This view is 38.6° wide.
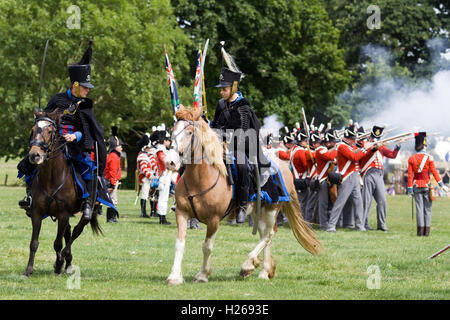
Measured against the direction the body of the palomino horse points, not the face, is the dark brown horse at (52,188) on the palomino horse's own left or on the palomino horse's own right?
on the palomino horse's own right

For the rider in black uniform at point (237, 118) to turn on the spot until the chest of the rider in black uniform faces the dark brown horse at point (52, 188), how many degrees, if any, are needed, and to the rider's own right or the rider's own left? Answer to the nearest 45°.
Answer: approximately 45° to the rider's own right

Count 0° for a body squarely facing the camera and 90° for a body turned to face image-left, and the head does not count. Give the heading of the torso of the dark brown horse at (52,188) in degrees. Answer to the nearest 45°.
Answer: approximately 45°

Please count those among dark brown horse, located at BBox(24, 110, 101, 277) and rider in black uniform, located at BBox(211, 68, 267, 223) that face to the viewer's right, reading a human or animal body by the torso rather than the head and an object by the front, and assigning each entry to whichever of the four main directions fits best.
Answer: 0

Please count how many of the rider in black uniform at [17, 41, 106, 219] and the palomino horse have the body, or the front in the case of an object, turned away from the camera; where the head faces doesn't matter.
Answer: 0

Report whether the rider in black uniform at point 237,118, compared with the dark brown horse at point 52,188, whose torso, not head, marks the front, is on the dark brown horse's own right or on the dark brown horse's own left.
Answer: on the dark brown horse's own left
